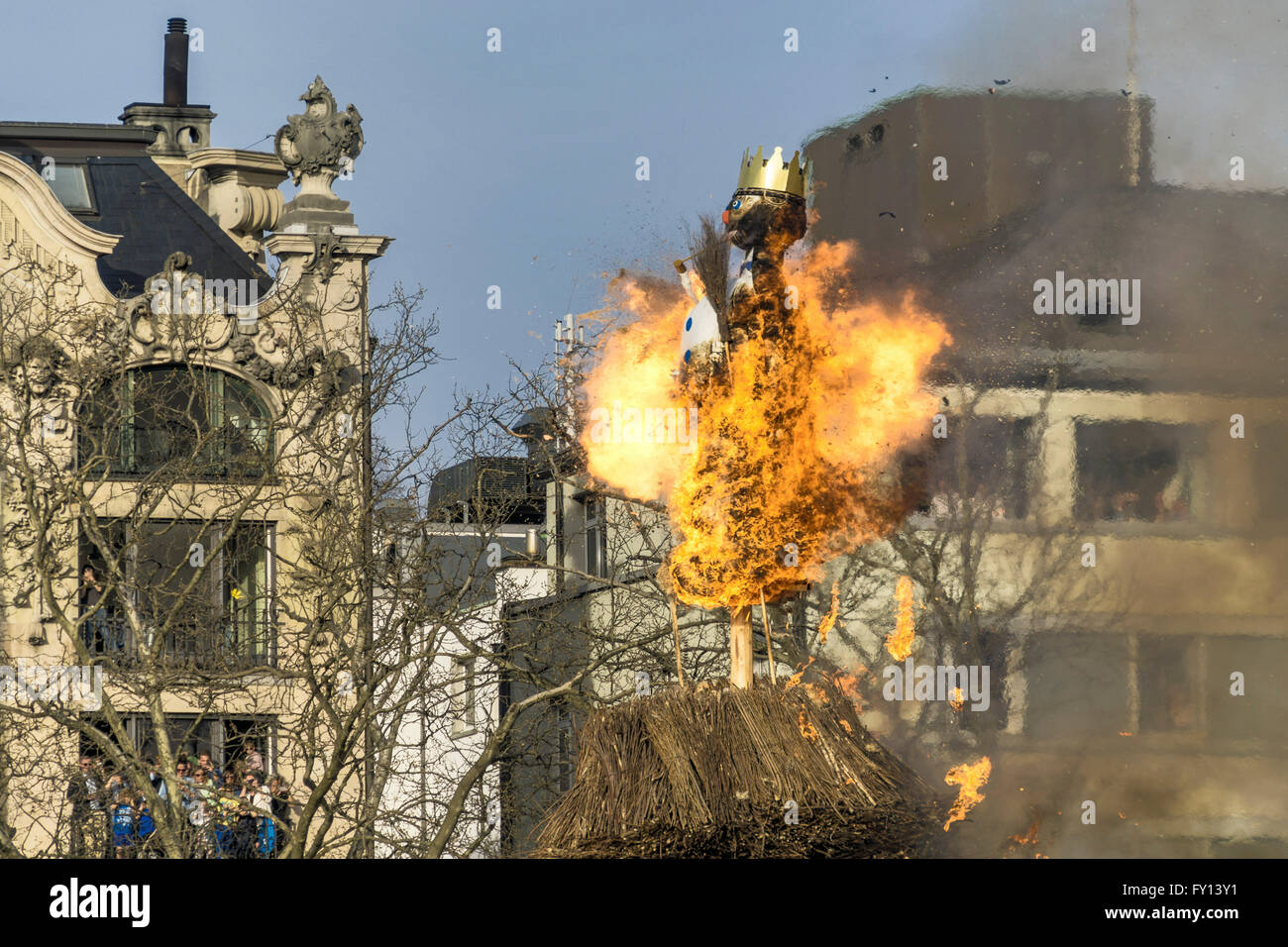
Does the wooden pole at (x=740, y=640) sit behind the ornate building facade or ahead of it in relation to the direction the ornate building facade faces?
ahead

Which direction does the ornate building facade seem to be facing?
toward the camera

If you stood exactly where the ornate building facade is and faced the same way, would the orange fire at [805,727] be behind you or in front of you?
in front

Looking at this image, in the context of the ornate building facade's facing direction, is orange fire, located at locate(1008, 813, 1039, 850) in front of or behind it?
in front
